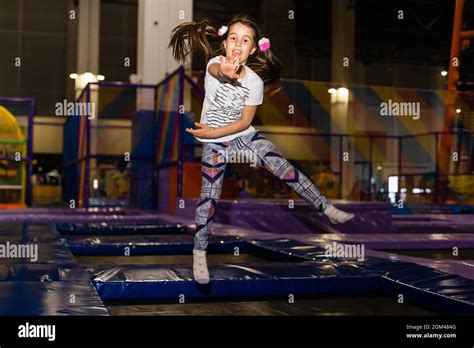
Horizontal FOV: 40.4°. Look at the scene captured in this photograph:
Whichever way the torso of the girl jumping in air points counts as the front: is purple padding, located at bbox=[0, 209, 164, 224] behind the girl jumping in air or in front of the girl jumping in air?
behind

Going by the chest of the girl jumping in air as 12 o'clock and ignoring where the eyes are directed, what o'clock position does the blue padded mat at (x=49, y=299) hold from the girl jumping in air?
The blue padded mat is roughly at 2 o'clock from the girl jumping in air.

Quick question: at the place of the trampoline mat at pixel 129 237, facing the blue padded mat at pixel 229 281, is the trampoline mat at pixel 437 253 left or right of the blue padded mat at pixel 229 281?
left

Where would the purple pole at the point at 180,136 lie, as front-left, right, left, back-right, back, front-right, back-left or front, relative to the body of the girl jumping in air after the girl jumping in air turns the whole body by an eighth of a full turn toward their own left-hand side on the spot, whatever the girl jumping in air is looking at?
back-left

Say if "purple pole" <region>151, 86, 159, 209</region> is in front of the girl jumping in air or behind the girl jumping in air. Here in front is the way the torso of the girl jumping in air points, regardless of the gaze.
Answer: behind

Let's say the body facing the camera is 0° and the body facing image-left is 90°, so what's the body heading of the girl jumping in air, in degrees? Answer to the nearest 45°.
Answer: approximately 0°

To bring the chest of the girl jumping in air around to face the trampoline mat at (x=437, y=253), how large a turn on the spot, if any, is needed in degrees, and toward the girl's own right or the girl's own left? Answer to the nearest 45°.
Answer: approximately 135° to the girl's own left

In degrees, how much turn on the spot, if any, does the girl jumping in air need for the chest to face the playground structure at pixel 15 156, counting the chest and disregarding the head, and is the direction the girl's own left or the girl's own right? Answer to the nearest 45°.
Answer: approximately 135° to the girl's own right

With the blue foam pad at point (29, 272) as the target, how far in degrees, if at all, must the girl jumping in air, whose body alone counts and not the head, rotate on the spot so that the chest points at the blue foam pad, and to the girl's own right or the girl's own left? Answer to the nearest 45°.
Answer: approximately 90° to the girl's own right

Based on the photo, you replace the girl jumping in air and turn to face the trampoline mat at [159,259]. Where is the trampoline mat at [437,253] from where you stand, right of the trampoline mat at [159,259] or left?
right
